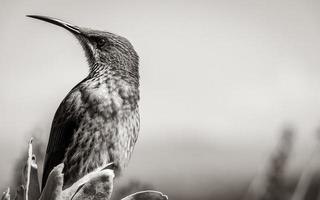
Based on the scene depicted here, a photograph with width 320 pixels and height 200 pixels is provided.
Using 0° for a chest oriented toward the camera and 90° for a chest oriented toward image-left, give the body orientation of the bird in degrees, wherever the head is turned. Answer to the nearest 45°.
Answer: approximately 315°
